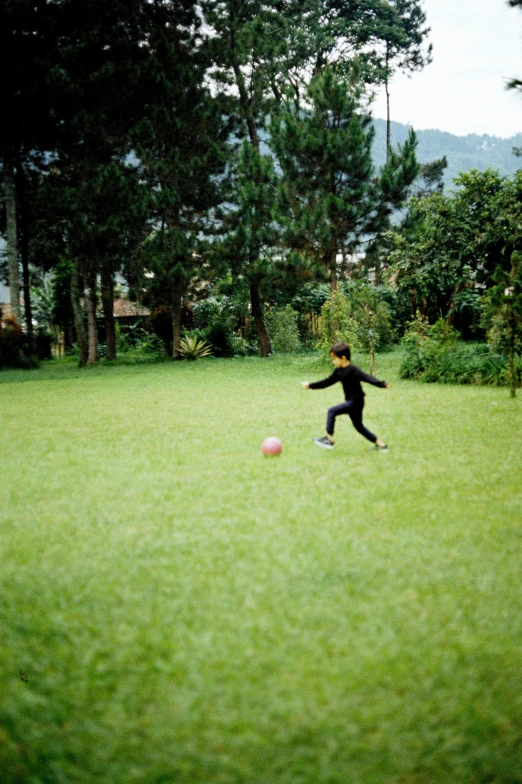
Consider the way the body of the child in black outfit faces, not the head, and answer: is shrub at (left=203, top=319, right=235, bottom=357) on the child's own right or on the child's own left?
on the child's own right

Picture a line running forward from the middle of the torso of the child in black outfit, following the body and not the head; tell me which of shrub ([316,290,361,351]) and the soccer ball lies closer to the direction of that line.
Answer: the soccer ball

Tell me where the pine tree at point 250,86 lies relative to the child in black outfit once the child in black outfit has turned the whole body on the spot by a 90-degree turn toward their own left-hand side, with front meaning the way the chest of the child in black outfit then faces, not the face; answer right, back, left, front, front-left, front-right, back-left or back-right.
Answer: back

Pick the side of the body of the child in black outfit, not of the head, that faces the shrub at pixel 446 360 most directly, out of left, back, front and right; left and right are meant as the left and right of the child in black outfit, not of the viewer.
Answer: right

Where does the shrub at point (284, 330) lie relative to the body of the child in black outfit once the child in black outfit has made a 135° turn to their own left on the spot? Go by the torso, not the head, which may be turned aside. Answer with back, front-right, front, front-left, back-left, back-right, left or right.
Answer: back-left

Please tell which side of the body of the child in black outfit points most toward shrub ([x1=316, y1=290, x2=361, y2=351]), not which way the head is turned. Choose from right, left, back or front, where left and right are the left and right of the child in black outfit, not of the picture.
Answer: right

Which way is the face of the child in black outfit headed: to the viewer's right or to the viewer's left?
to the viewer's left

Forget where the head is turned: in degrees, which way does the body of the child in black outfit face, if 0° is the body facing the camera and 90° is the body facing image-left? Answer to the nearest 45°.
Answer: approximately 90°

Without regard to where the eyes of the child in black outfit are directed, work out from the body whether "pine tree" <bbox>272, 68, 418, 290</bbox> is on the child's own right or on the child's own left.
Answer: on the child's own right
